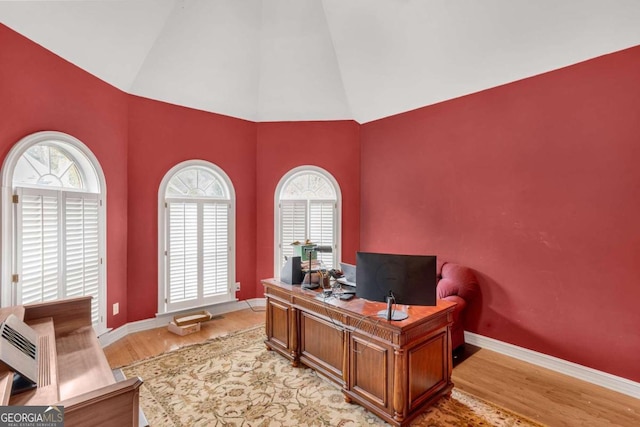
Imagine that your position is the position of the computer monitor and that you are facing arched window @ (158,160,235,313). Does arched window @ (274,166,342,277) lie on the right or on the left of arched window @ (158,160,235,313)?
right

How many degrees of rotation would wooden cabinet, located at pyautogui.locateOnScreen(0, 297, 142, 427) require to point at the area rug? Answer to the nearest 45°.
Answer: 0° — it already faces it

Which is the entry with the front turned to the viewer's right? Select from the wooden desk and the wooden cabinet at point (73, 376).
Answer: the wooden cabinet

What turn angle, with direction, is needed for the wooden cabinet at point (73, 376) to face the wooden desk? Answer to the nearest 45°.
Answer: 0° — it already faces it

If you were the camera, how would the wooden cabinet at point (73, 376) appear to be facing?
facing to the right of the viewer

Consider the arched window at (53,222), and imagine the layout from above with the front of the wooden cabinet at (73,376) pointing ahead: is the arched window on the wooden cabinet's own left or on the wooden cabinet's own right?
on the wooden cabinet's own left

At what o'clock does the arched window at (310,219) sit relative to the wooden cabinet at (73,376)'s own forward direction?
The arched window is roughly at 11 o'clock from the wooden cabinet.

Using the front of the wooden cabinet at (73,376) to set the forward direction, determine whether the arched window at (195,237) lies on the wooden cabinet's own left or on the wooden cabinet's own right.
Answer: on the wooden cabinet's own left
